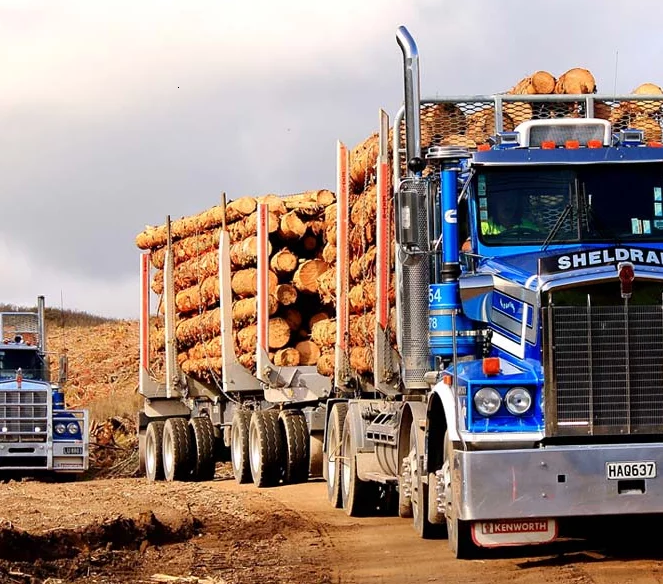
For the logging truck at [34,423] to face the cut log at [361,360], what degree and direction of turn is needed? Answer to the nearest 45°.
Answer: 0° — it already faces it

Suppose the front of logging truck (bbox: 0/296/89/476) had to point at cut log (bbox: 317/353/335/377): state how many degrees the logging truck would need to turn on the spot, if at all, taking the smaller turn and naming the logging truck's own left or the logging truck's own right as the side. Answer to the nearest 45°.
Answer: approximately 45° to the logging truck's own left

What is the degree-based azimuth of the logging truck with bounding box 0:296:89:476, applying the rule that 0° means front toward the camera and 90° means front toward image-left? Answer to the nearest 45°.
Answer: approximately 0°

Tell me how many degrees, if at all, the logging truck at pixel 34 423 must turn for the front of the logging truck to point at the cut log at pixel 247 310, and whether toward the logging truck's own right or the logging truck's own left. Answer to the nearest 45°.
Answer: approximately 45° to the logging truck's own left

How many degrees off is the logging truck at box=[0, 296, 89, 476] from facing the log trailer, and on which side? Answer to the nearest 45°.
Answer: approximately 45° to its left
